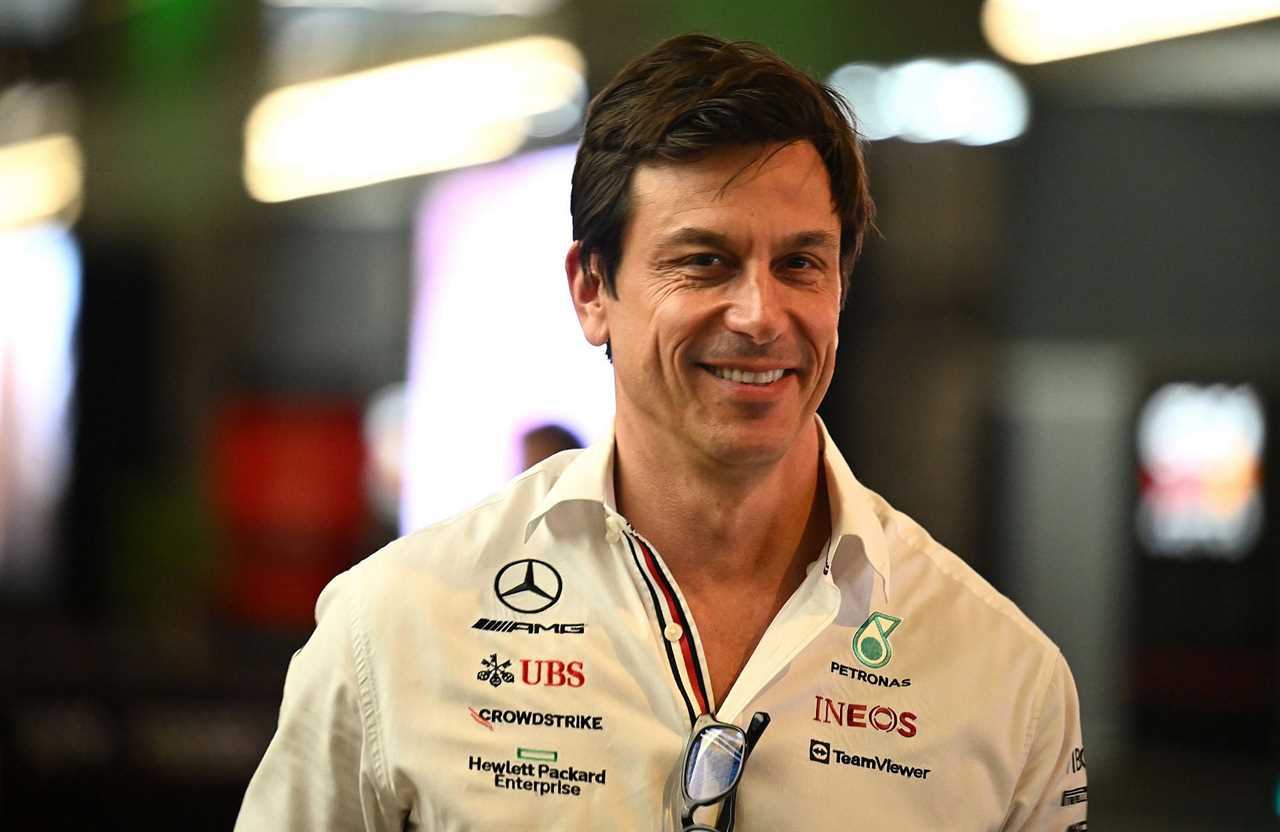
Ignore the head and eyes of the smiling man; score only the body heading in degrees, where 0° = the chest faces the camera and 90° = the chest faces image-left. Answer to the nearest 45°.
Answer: approximately 0°

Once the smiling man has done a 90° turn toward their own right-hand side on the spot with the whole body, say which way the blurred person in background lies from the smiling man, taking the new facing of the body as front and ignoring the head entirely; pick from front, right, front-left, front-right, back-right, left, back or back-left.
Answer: right

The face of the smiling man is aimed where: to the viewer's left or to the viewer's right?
to the viewer's right
